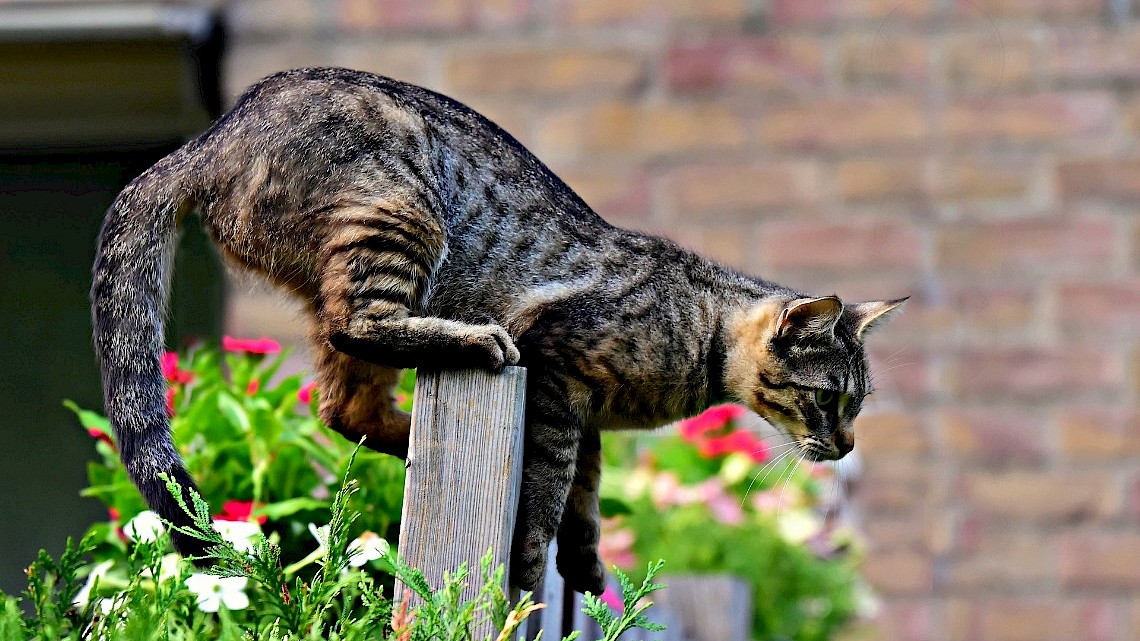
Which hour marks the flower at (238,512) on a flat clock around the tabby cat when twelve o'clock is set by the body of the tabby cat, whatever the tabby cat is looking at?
The flower is roughly at 7 o'clock from the tabby cat.

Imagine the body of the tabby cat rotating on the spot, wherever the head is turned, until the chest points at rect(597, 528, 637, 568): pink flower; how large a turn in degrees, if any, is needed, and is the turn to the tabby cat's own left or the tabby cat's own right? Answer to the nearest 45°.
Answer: approximately 90° to the tabby cat's own left

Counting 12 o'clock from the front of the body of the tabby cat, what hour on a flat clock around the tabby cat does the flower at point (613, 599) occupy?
The flower is roughly at 10 o'clock from the tabby cat.

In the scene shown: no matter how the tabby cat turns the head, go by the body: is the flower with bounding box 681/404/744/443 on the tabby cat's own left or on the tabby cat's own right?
on the tabby cat's own left

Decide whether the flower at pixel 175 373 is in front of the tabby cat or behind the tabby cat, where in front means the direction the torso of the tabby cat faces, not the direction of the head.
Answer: behind

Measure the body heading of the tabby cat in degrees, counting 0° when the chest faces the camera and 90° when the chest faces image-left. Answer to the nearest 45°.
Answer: approximately 270°

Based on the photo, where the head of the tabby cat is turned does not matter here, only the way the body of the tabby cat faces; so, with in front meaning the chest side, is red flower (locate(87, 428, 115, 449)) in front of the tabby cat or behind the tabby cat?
behind
